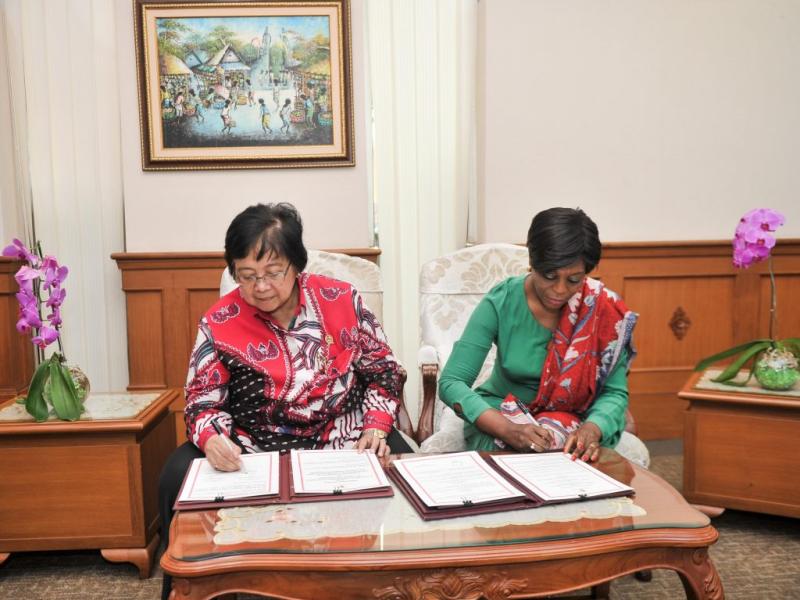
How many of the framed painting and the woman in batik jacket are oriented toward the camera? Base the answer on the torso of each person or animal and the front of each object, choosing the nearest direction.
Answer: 2

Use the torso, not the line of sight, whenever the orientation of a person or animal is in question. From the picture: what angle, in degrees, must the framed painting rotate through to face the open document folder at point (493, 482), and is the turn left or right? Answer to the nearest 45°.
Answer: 0° — it already faces it

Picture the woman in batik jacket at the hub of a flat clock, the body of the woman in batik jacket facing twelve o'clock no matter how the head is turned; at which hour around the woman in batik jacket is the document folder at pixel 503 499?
The document folder is roughly at 11 o'clock from the woman in batik jacket.

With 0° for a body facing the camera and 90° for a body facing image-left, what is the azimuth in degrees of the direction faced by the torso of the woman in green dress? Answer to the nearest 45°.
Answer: approximately 0°

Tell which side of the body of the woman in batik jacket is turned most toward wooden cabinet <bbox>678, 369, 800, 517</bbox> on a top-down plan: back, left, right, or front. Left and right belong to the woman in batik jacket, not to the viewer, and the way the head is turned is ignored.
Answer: left

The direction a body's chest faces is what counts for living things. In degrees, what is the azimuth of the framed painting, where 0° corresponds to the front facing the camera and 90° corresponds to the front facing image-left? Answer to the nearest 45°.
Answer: approximately 0°

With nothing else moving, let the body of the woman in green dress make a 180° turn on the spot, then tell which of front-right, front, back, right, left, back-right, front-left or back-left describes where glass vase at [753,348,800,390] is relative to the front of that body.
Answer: front-right

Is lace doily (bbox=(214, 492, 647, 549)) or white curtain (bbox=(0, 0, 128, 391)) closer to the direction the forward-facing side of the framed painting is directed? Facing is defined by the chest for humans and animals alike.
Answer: the lace doily
